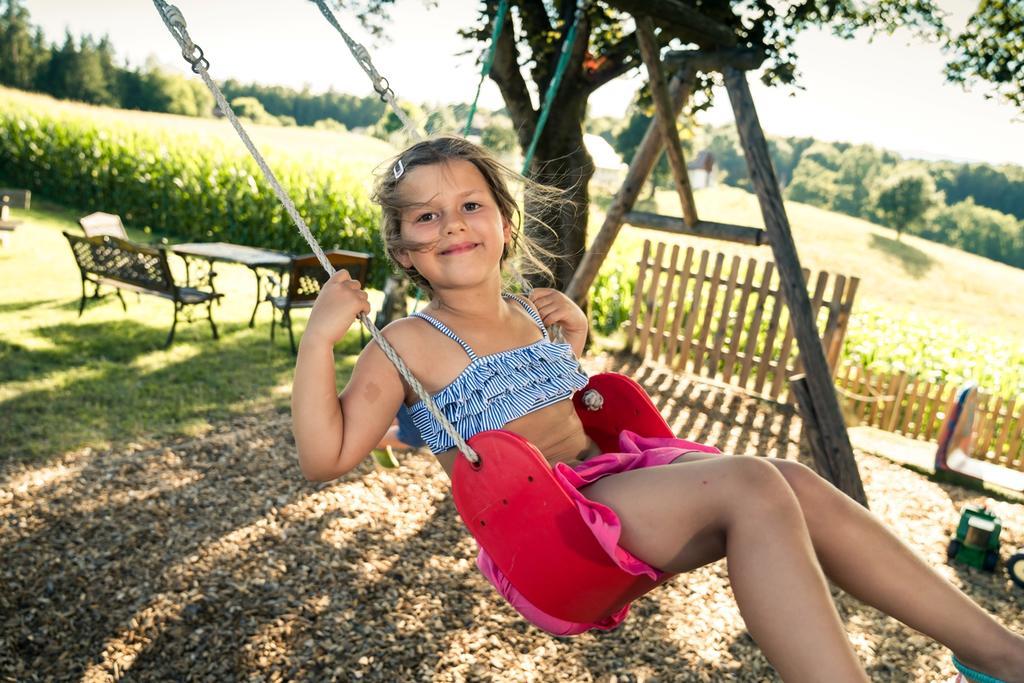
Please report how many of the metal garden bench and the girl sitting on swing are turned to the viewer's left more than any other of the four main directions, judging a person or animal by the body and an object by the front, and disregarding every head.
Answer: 0

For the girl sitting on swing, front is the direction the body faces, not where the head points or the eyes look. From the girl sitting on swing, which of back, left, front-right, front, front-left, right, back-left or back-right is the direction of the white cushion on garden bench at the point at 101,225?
back

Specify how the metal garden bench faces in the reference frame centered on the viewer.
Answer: facing away from the viewer and to the right of the viewer

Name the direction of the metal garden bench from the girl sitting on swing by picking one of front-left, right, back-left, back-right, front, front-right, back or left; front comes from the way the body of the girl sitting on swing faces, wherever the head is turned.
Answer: back

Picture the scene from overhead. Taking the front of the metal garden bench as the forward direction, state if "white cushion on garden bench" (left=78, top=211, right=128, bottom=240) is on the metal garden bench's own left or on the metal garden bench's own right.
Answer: on the metal garden bench's own left

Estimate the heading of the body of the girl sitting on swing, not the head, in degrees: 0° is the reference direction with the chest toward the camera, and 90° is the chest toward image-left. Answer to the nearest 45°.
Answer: approximately 315°
